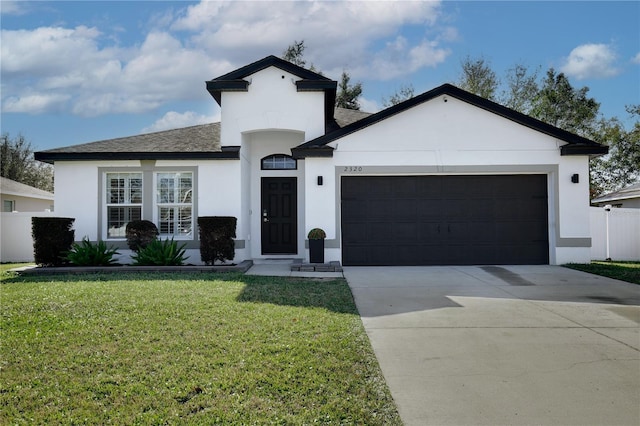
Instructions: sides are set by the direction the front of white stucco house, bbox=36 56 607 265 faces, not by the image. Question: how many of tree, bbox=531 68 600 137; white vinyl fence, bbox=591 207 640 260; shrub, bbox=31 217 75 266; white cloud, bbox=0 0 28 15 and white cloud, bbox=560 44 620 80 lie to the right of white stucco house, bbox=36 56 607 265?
2

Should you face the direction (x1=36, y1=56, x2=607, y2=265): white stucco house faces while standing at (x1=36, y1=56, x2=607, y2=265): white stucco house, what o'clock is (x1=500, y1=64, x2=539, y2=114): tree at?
The tree is roughly at 7 o'clock from the white stucco house.

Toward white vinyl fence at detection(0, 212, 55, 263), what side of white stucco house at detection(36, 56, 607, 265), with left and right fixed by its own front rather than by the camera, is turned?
right

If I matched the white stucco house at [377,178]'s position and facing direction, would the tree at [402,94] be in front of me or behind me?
behind

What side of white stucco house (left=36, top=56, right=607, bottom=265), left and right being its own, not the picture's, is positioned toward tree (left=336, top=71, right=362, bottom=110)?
back

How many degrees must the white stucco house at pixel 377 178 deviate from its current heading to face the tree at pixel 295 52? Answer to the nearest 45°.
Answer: approximately 180°

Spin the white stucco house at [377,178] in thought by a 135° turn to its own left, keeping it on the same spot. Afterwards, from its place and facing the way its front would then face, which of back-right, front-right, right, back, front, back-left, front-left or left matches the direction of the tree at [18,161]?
left

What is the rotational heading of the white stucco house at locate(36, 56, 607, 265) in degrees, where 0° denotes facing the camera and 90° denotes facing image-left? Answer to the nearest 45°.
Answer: approximately 0°

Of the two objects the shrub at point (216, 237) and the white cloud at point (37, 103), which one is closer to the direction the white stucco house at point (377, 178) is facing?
the shrub

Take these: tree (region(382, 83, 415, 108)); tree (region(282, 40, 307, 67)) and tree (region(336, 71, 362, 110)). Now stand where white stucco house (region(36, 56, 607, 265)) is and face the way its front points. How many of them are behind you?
3

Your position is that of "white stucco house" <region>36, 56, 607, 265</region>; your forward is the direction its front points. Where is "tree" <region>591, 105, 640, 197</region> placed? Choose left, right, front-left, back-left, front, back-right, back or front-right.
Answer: back-left

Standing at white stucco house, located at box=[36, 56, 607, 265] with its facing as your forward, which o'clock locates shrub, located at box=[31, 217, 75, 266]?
The shrub is roughly at 3 o'clock from the white stucco house.

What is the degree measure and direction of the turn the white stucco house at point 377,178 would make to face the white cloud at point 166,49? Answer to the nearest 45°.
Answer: approximately 135° to its right
